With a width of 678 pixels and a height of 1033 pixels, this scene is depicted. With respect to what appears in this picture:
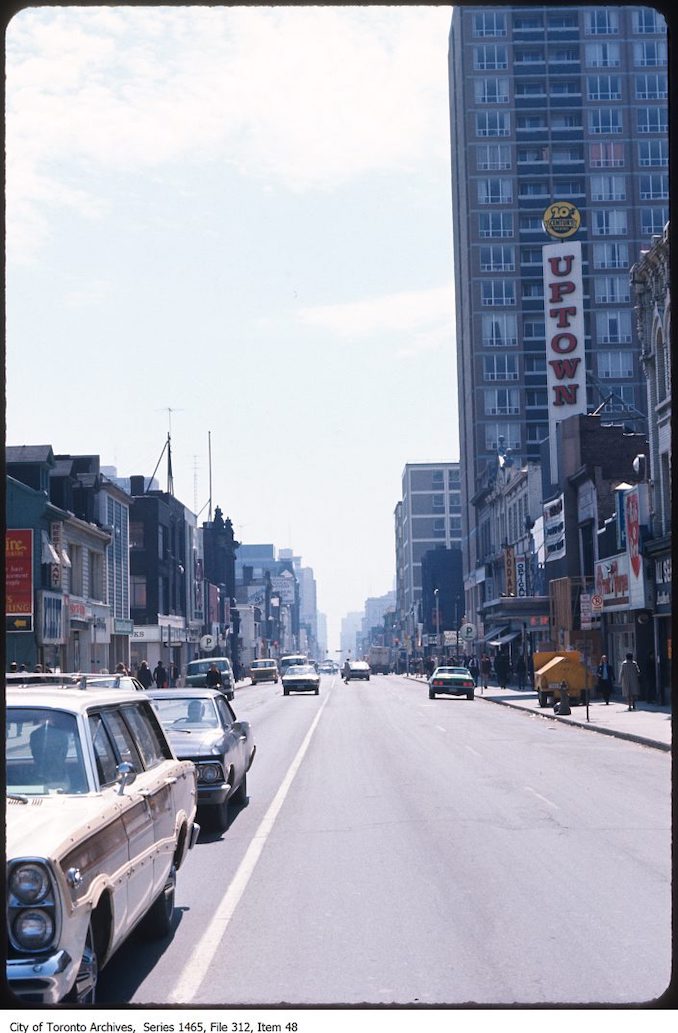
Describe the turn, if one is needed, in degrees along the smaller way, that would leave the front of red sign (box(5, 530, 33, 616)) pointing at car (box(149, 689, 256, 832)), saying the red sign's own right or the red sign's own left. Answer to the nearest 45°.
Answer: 0° — it already faces it

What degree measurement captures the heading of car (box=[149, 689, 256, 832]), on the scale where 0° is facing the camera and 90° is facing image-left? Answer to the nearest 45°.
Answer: approximately 0°

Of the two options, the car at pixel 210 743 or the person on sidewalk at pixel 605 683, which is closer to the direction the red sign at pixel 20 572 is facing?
the car

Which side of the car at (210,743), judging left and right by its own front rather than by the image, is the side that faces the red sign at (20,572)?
back

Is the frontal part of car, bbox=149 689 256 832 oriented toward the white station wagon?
yes

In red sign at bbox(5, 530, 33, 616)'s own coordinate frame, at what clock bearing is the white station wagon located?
The white station wagon is roughly at 12 o'clock from the red sign.

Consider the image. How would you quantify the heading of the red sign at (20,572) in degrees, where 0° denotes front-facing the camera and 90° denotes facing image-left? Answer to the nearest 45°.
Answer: approximately 0°

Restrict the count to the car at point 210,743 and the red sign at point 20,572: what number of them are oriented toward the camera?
2
